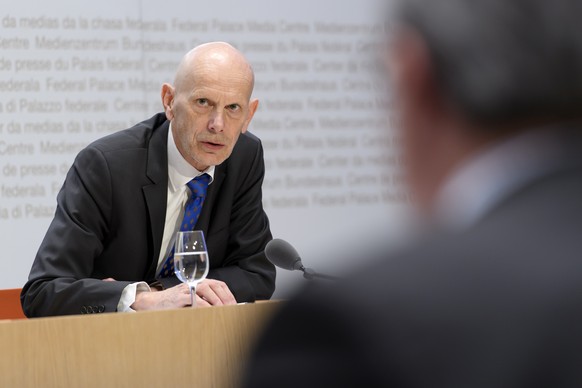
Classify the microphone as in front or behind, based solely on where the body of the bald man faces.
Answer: in front

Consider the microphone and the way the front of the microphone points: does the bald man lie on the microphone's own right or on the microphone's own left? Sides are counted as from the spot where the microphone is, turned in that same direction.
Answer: on the microphone's own right

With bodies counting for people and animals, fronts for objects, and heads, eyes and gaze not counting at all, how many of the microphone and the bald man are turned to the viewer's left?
1

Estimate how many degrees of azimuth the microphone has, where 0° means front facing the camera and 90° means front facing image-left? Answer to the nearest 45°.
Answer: approximately 90°

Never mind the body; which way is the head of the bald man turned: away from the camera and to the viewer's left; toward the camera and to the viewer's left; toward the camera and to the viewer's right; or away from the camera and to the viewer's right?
toward the camera and to the viewer's right

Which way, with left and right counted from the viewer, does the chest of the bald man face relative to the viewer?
facing the viewer and to the right of the viewer
